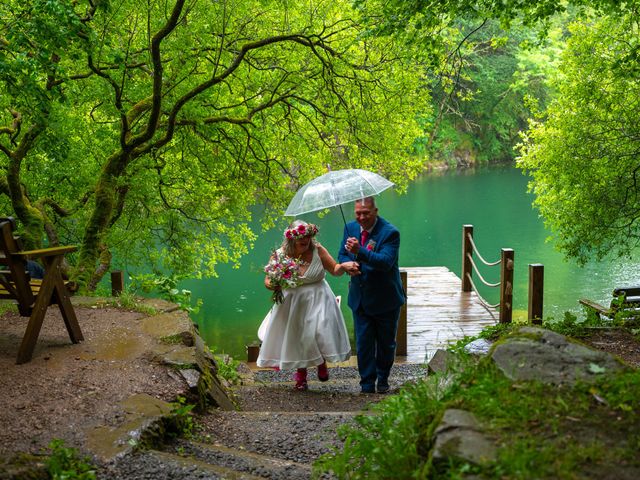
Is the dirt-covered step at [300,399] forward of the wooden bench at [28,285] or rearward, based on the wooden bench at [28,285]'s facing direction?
forward

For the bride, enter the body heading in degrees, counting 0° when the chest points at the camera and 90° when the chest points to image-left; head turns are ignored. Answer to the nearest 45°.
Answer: approximately 0°

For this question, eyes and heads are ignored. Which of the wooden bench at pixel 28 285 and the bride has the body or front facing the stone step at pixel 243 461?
the bride

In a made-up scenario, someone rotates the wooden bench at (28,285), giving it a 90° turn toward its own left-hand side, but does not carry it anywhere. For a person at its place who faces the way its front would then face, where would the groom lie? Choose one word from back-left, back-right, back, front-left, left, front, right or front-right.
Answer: back-right

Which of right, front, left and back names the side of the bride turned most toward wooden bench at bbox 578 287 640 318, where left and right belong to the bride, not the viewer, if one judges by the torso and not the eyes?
left

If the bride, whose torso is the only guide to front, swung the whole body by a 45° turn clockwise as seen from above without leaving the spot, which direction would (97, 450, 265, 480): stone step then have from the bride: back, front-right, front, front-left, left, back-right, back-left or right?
front-left

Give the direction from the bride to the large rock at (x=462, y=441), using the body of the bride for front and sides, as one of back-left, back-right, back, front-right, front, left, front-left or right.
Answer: front

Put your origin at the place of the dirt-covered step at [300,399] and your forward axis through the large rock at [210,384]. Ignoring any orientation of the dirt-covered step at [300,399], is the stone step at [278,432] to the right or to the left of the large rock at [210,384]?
left

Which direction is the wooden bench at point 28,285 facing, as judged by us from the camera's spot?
facing away from the viewer and to the right of the viewer

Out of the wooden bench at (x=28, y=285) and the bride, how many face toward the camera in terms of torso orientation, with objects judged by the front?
1

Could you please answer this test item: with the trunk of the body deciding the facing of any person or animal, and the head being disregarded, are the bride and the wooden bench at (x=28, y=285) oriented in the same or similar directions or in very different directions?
very different directions

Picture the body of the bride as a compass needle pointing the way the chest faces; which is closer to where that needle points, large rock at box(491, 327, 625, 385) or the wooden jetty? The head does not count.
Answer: the large rock
